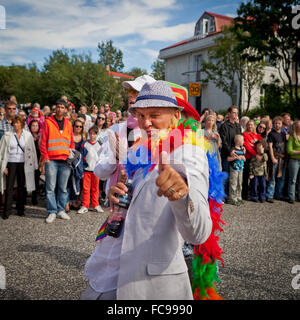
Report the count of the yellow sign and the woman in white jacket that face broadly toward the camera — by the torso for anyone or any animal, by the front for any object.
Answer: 2

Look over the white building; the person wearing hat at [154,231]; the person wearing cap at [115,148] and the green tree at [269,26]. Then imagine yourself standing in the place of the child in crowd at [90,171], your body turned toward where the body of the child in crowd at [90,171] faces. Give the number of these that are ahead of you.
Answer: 2

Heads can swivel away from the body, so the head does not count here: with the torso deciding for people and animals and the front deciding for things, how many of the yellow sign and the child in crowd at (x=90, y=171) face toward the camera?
2

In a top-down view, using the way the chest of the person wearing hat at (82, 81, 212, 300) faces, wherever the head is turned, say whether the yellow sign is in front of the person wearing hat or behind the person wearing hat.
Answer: behind

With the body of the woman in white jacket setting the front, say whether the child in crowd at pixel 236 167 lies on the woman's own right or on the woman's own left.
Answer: on the woman's own left

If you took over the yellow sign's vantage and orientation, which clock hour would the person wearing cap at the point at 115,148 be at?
The person wearing cap is roughly at 12 o'clock from the yellow sign.

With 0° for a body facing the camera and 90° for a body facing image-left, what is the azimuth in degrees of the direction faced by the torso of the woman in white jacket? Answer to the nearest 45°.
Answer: approximately 0°

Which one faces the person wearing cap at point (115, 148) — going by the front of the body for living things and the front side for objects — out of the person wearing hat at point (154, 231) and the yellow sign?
the yellow sign

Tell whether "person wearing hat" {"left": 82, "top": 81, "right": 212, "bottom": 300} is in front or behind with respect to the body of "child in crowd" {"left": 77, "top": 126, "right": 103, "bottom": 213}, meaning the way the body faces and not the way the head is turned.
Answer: in front

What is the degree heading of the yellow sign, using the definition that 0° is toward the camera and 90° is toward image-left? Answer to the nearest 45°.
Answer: approximately 0°
